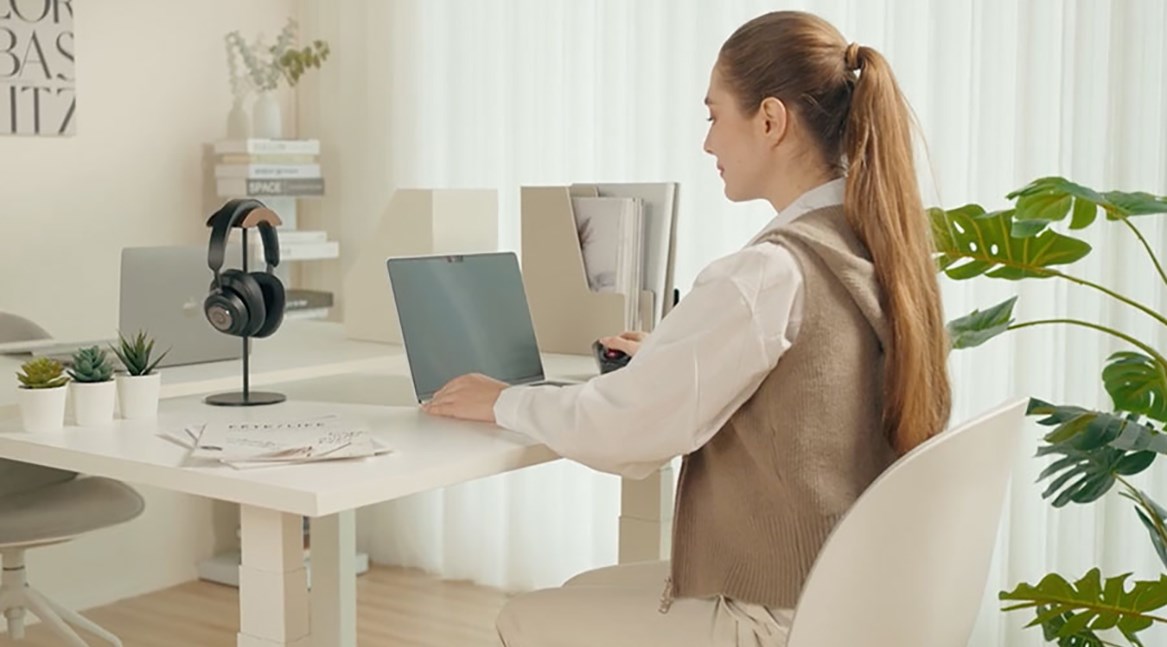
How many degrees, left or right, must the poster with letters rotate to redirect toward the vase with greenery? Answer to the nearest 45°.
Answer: approximately 135° to its left

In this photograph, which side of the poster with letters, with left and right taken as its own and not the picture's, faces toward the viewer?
front

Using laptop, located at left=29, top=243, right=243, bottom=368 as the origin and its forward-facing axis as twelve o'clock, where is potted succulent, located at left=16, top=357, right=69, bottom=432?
The potted succulent is roughly at 8 o'clock from the laptop.

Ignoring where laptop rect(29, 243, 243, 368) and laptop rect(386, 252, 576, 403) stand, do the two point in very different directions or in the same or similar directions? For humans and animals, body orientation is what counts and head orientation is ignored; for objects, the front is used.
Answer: very different directions

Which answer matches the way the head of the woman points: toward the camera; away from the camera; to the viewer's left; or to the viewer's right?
to the viewer's left

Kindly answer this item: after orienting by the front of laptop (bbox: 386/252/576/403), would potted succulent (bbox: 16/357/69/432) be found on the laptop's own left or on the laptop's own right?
on the laptop's own right

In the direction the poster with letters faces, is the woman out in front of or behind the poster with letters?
in front

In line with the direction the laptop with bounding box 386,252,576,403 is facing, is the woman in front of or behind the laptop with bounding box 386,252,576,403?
in front

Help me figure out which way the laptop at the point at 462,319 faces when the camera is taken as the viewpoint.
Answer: facing the viewer and to the right of the viewer

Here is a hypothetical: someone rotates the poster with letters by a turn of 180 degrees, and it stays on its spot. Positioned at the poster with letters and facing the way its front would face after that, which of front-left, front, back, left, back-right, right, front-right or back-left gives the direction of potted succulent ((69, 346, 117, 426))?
back

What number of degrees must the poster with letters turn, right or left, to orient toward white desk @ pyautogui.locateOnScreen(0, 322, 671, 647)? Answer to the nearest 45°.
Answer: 0° — it already faces it

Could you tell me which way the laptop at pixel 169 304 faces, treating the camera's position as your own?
facing away from the viewer and to the left of the viewer

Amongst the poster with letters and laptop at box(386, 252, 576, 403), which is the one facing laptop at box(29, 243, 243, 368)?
the poster with letters

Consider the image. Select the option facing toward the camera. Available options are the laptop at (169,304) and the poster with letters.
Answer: the poster with letters

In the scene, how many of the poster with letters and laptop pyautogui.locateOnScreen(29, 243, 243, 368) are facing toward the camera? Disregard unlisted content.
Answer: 1
